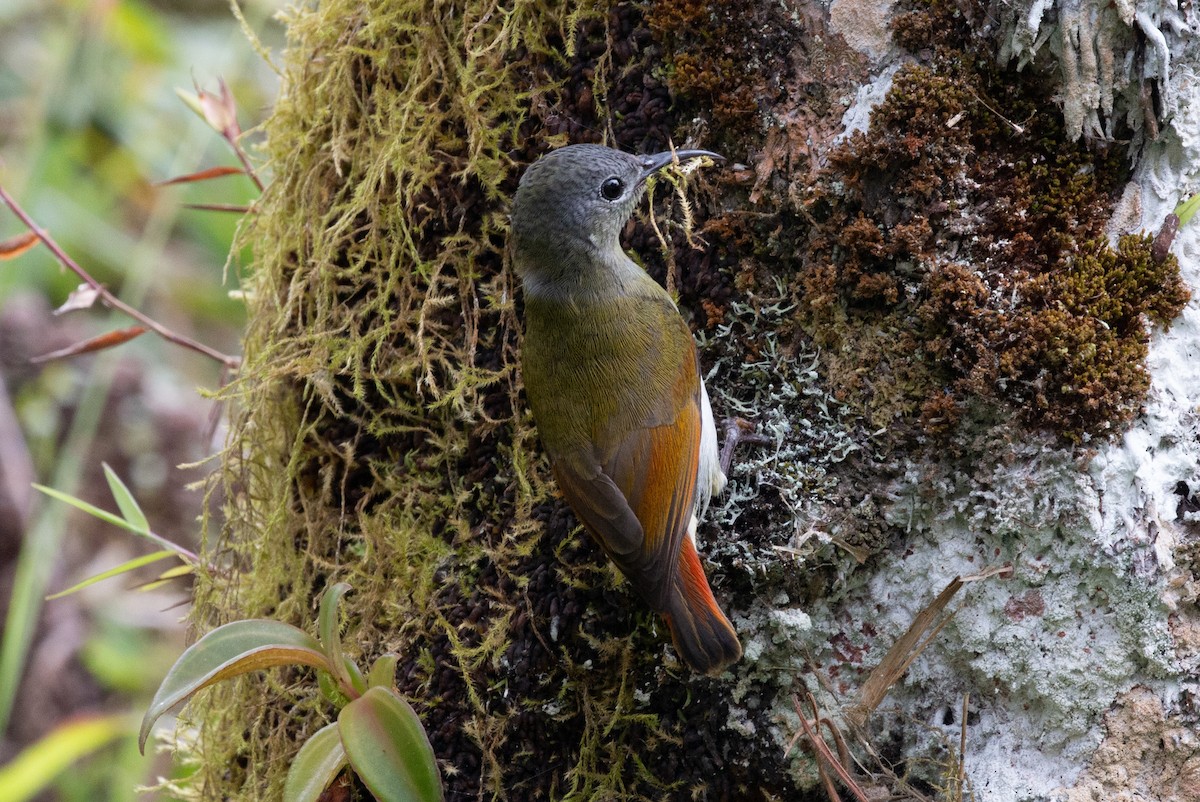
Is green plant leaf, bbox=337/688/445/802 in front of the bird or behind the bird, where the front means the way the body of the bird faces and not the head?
behind

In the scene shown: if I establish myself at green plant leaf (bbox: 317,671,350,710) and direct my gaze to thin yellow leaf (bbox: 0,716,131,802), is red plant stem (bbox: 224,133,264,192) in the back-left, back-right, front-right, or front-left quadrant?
front-right

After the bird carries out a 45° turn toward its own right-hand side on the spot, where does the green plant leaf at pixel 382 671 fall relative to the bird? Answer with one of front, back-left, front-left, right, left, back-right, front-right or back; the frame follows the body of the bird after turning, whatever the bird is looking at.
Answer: back-left

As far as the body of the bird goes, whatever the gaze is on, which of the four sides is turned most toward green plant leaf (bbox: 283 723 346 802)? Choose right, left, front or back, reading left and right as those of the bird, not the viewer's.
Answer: back

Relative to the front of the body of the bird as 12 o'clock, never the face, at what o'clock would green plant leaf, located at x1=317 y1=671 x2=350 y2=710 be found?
The green plant leaf is roughly at 8 o'clock from the bird.

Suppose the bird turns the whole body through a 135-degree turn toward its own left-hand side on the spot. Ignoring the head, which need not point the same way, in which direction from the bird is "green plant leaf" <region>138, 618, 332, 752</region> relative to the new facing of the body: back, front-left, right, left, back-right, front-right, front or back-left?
front-left

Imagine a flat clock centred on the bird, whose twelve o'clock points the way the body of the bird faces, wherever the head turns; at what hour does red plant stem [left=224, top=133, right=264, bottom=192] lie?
The red plant stem is roughly at 9 o'clock from the bird.

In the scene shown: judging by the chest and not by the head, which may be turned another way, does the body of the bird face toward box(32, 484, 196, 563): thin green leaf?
no

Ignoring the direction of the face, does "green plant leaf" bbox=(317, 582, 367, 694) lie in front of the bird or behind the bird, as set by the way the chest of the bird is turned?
behind

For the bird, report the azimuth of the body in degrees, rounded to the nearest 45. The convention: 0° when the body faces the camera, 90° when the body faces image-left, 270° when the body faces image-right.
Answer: approximately 225°
